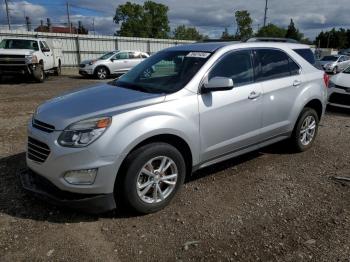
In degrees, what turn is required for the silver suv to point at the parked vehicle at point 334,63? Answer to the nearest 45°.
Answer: approximately 180°

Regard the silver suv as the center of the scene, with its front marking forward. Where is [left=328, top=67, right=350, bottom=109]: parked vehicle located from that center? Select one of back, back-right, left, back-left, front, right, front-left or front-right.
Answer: back

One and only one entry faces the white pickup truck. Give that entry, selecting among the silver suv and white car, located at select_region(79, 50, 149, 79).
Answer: the white car

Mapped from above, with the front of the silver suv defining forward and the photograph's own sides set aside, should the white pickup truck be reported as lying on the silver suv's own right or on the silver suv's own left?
on the silver suv's own right

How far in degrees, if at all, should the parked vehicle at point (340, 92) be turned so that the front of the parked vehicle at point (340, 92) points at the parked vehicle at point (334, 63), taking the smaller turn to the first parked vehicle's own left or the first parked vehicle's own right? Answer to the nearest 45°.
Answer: approximately 135° to the first parked vehicle's own right

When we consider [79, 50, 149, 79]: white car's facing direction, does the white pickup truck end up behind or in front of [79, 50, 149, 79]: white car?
in front

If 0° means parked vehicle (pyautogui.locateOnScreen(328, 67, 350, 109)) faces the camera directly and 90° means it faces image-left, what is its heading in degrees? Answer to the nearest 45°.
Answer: approximately 45°

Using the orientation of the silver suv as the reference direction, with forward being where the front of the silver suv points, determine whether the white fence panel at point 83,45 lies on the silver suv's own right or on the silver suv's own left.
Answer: on the silver suv's own right

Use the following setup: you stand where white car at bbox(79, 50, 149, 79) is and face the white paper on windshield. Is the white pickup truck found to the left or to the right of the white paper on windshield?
right

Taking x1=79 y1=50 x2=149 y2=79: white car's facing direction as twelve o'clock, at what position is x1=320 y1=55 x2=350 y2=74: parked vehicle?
The parked vehicle is roughly at 7 o'clock from the white car.
